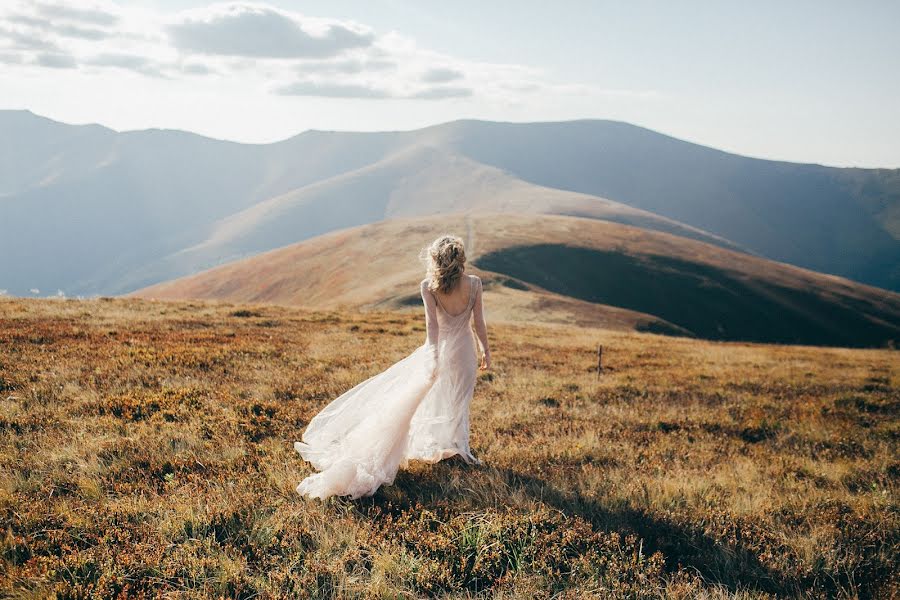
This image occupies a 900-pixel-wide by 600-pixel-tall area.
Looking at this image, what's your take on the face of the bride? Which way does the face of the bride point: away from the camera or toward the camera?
away from the camera

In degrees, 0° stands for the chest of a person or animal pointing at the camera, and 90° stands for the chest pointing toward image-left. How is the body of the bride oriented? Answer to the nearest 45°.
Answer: approximately 180°
